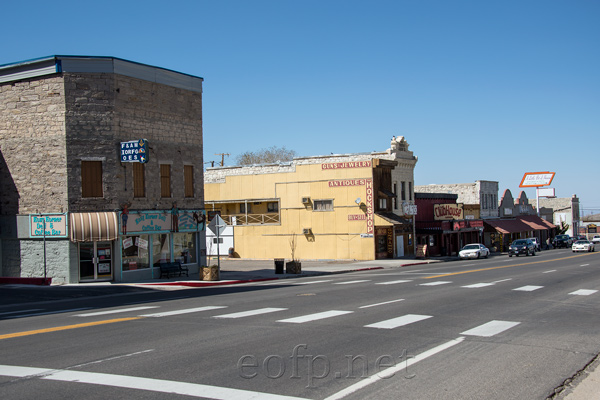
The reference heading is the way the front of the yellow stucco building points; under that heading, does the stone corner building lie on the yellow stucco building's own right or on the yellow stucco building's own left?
on the yellow stucco building's own right

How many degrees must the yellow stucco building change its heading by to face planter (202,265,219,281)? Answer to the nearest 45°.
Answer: approximately 45° to its right

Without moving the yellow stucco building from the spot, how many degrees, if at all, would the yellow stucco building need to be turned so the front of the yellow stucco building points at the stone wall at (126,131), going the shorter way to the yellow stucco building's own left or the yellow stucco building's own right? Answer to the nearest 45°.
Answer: approximately 90° to the yellow stucco building's own right

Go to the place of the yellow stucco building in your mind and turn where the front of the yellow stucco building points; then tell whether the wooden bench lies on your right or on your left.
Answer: on your right
